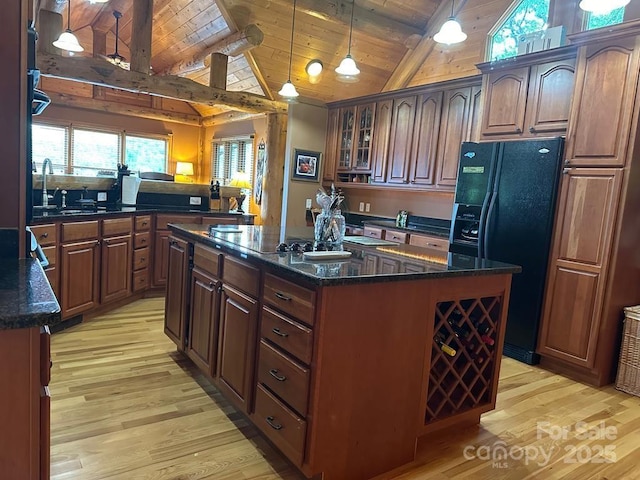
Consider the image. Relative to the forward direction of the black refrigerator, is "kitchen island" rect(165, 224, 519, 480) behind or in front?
in front

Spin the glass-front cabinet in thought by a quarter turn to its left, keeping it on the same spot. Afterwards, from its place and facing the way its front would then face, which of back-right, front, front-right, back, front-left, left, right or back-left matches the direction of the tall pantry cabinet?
front

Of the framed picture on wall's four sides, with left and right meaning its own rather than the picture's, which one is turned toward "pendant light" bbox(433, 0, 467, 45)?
front

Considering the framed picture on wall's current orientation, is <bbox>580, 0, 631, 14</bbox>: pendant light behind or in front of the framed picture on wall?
in front

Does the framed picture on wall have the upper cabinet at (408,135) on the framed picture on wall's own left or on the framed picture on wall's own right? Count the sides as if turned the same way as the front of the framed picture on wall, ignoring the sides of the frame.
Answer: on the framed picture on wall's own left

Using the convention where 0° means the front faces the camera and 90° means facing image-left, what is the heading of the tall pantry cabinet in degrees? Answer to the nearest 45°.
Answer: approximately 45°

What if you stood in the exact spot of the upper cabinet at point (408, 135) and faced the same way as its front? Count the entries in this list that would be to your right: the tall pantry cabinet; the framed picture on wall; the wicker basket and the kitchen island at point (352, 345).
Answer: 1

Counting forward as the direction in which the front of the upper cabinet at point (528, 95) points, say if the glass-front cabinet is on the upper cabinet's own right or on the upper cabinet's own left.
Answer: on the upper cabinet's own right

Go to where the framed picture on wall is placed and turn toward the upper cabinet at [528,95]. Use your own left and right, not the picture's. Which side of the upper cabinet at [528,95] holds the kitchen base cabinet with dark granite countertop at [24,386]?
right
